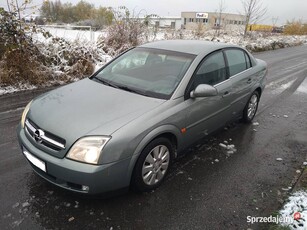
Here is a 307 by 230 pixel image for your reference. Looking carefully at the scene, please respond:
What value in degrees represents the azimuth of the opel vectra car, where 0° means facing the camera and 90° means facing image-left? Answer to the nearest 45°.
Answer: approximately 45°
